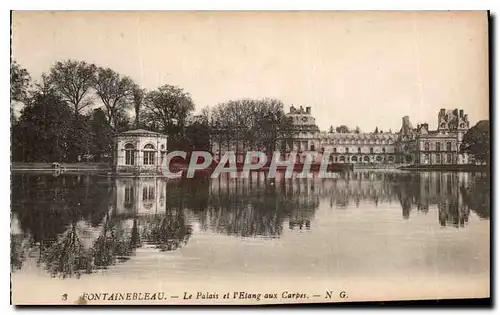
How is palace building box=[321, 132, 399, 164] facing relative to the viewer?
toward the camera

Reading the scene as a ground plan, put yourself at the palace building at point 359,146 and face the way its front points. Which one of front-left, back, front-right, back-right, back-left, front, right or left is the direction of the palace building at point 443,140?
left
